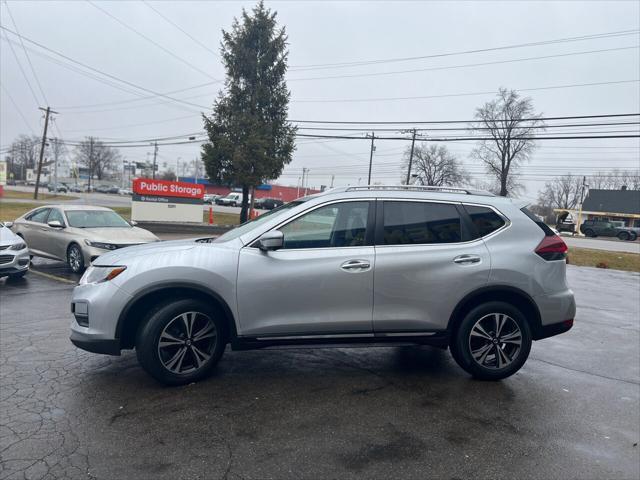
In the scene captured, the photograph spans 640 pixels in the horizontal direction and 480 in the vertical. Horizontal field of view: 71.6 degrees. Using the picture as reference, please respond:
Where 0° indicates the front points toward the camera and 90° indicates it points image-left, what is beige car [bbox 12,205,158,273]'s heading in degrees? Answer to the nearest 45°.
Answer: approximately 315°

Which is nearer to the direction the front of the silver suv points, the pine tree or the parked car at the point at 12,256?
the parked car

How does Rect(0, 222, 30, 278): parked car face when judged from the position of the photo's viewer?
facing the viewer and to the right of the viewer

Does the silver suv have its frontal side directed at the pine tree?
no

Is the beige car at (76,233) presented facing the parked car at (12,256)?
no

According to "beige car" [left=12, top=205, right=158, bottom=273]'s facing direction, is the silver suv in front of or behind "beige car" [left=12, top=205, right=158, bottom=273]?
in front

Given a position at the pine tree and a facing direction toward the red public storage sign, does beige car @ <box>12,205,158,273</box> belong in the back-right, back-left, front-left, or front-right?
front-left

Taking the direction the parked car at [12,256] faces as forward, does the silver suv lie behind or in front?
in front

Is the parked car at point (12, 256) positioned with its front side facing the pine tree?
no

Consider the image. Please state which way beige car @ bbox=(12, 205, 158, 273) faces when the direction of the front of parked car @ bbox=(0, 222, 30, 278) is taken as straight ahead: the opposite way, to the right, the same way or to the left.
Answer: the same way

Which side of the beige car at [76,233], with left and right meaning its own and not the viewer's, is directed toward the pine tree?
left

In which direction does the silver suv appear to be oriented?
to the viewer's left

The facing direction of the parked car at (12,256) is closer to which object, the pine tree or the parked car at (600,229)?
the parked car

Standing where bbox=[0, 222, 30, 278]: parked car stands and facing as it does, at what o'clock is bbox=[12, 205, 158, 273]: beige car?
The beige car is roughly at 9 o'clock from the parked car.
